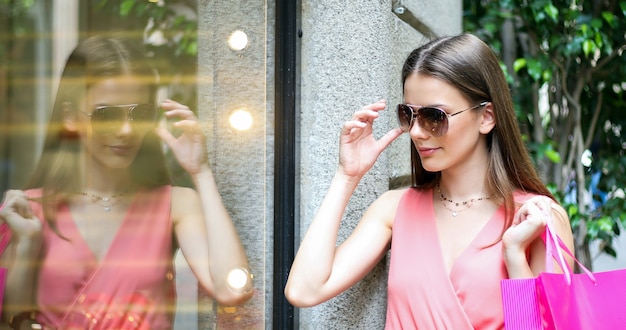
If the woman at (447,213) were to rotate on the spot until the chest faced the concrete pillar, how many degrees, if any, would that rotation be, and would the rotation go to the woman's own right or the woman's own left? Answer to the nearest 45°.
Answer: approximately 90° to the woman's own right

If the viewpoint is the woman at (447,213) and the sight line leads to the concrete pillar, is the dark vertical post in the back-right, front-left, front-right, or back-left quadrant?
front-left

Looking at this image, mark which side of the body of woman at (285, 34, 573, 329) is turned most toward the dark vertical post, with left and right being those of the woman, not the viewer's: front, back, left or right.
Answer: right

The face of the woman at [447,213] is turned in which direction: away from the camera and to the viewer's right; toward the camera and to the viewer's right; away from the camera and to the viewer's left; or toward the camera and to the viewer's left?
toward the camera and to the viewer's left
